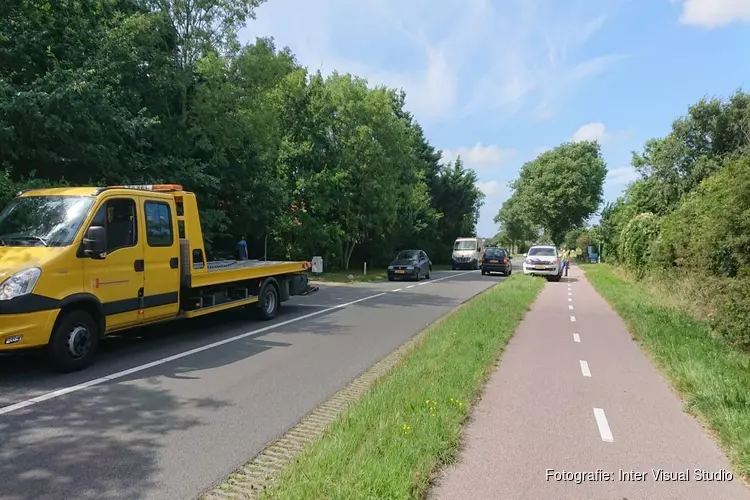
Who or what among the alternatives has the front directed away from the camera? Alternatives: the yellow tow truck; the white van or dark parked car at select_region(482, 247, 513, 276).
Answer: the dark parked car

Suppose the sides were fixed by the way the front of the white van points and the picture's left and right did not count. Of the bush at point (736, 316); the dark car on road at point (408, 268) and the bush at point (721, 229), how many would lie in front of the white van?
3

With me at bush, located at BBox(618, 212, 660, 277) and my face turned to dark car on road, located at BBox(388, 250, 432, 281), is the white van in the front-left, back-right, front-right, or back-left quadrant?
front-right

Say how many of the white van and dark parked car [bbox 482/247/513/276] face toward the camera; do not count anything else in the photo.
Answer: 1

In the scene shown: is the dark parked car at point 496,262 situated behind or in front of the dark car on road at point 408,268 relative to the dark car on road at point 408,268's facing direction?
behind

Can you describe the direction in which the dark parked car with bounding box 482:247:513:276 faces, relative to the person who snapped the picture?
facing away from the viewer

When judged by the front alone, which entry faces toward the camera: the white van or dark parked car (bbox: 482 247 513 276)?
the white van

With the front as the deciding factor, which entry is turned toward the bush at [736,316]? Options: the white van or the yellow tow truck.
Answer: the white van

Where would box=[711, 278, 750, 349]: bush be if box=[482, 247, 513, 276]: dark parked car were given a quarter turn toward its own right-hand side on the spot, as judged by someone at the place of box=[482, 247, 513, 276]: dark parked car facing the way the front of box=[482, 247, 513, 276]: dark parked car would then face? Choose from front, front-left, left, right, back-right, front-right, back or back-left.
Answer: right

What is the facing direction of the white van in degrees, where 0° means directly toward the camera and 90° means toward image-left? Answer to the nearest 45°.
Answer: approximately 0°

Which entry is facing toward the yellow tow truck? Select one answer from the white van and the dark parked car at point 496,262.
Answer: the white van

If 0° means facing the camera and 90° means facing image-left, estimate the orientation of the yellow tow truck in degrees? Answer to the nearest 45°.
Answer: approximately 45°

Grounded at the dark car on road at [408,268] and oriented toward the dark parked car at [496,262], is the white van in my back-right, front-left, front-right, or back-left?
front-left

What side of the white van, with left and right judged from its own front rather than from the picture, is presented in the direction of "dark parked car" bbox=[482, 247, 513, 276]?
front

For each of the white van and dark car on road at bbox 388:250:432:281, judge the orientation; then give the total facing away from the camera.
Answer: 0
